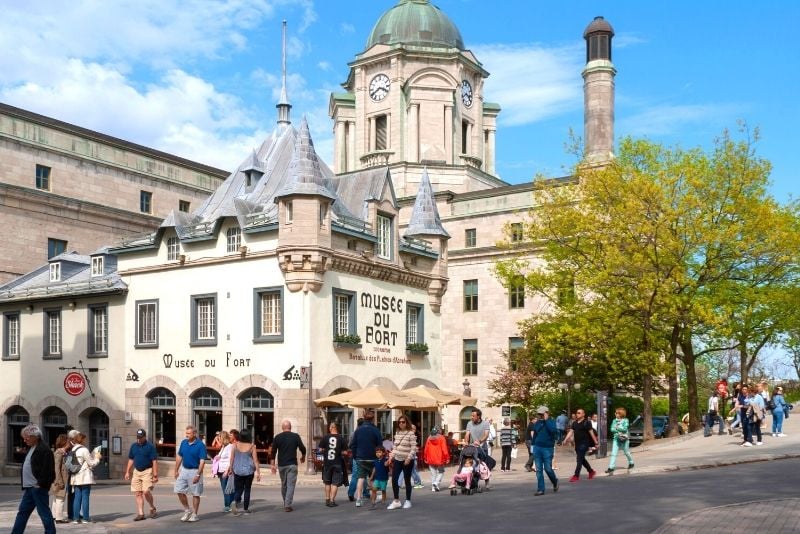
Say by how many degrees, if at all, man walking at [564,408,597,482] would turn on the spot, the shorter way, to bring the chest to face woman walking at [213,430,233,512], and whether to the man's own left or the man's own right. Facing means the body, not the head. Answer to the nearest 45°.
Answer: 0° — they already face them

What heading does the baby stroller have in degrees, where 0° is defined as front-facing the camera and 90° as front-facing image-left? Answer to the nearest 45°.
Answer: approximately 45°

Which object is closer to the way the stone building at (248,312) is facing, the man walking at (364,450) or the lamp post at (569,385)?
the man walking

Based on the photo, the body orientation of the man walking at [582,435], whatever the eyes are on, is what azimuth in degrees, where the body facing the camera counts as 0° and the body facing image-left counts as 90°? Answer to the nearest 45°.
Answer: approximately 45°
